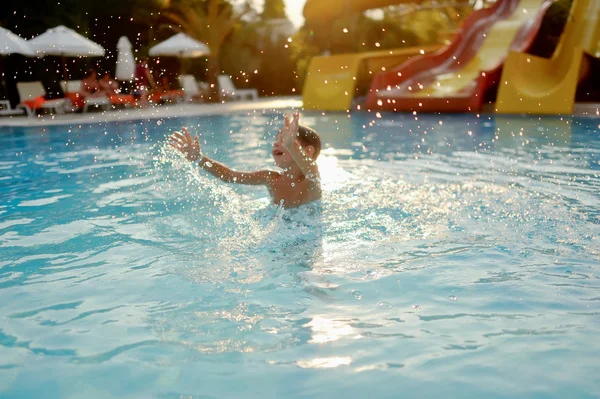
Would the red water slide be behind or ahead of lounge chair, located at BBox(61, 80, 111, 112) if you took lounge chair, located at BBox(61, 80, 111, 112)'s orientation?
ahead

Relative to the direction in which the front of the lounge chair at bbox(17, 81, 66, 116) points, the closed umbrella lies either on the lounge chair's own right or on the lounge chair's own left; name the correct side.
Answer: on the lounge chair's own left

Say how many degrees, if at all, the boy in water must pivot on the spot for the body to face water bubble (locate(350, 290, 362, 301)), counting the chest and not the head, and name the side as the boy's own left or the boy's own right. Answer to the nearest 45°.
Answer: approximately 45° to the boy's own left

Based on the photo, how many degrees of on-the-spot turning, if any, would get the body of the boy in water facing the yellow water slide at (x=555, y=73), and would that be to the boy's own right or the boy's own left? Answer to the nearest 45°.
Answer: approximately 180°

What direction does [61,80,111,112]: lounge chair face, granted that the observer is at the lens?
facing to the right of the viewer

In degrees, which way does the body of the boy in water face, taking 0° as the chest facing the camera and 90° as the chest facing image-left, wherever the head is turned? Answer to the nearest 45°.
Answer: approximately 45°

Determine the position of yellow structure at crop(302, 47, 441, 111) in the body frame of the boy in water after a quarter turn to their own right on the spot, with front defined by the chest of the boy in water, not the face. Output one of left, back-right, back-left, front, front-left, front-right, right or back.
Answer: front-right
